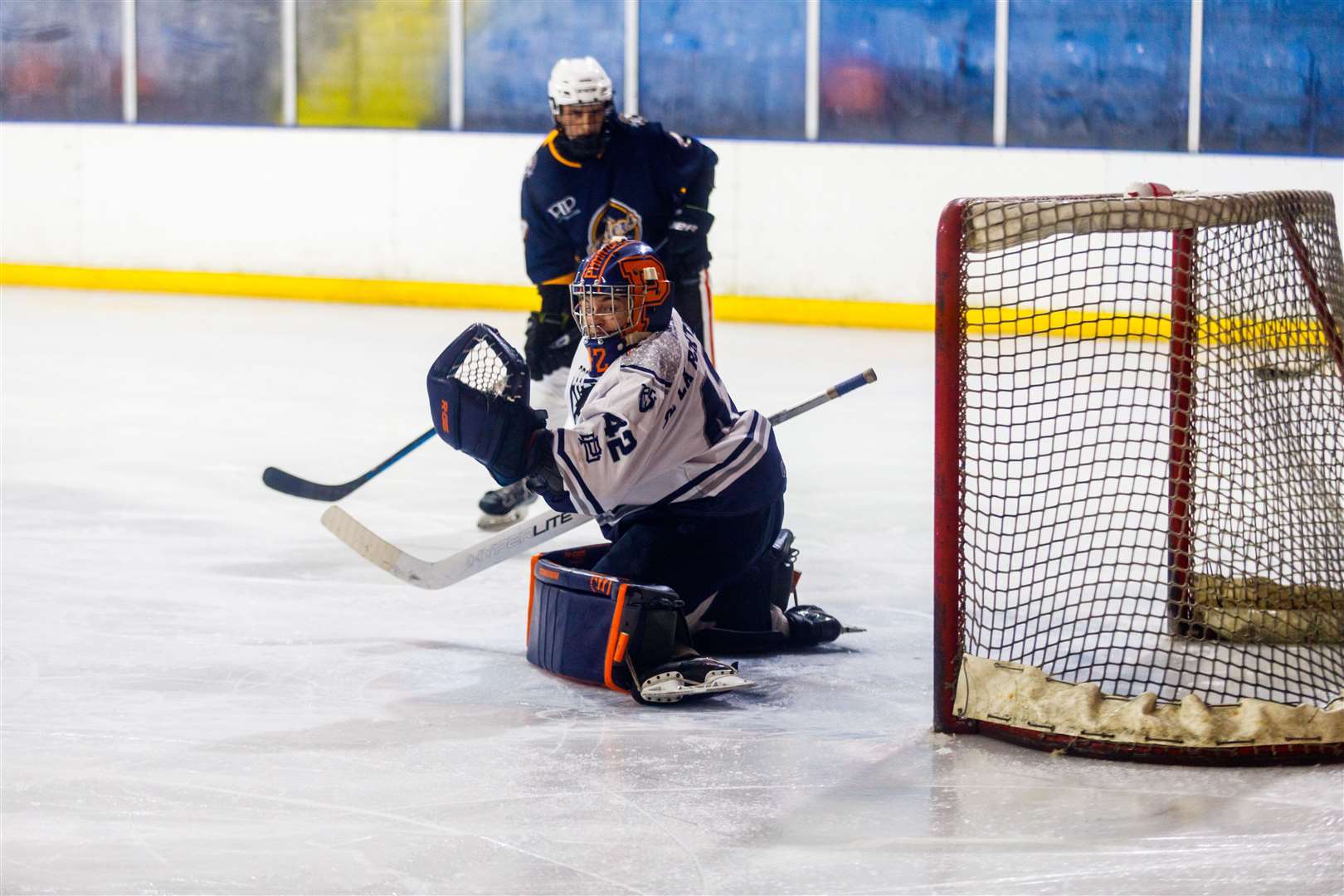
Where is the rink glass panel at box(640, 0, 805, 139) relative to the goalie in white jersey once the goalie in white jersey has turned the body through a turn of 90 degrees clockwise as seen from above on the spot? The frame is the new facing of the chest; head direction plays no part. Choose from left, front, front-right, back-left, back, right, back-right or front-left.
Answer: front

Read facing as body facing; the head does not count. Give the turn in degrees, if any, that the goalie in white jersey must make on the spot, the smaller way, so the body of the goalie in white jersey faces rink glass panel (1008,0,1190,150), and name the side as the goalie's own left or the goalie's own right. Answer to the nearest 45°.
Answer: approximately 90° to the goalie's own right

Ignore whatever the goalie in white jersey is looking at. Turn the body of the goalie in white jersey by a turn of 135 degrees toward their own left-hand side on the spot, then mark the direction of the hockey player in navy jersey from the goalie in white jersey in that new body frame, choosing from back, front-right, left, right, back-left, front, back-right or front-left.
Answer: back-left

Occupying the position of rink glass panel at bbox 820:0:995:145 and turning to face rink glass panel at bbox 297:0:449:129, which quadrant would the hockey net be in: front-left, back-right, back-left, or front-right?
back-left

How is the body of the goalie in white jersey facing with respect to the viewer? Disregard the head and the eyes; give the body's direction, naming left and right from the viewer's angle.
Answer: facing to the left of the viewer

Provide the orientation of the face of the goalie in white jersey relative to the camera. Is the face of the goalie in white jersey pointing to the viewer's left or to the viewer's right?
to the viewer's left

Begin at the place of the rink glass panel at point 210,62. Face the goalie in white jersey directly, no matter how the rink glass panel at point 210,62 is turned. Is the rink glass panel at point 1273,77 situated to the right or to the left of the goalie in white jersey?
left

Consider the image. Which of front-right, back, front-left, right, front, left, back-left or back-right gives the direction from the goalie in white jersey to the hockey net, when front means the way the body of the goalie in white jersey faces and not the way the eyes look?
back

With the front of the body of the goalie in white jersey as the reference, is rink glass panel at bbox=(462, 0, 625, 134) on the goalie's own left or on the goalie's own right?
on the goalie's own right
